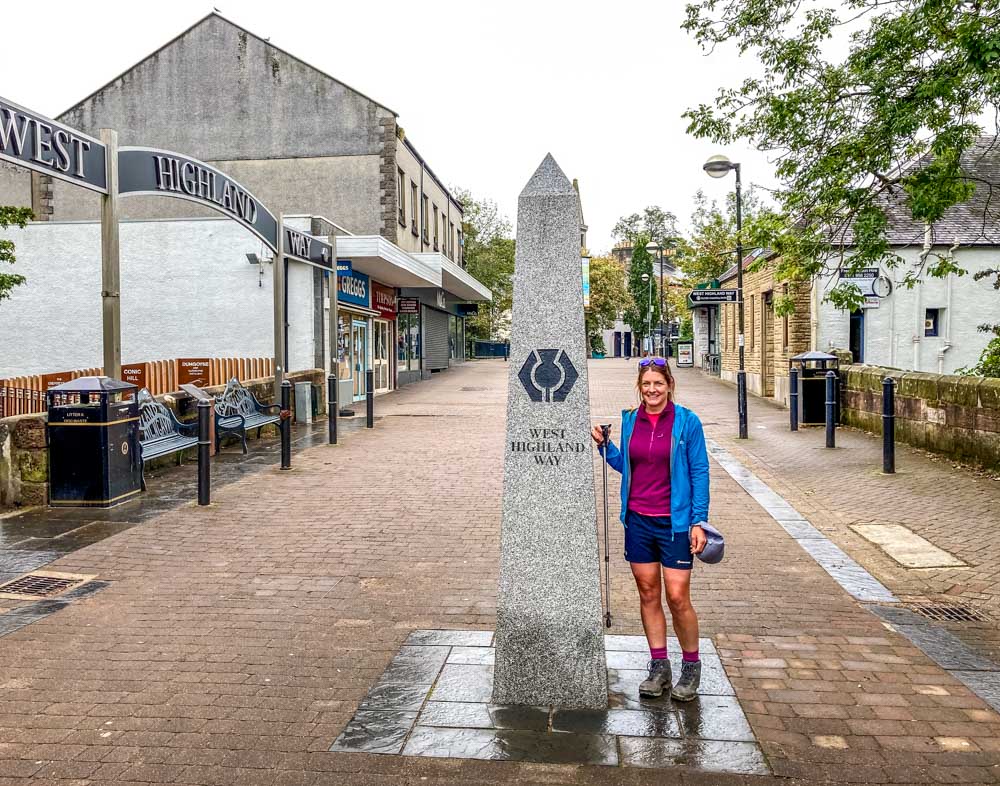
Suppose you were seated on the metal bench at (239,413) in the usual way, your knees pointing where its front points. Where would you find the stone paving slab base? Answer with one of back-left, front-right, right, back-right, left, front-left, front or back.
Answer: front-right

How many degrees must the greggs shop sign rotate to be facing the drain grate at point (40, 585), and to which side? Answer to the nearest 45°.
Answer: approximately 45° to its right

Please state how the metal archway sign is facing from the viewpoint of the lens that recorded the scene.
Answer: facing the viewer and to the right of the viewer

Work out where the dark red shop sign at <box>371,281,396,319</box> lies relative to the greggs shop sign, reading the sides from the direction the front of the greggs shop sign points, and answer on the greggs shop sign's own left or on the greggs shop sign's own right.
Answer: on the greggs shop sign's own left

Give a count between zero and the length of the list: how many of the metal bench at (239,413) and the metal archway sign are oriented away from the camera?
0

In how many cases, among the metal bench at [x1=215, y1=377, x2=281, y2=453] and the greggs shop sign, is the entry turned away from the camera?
0

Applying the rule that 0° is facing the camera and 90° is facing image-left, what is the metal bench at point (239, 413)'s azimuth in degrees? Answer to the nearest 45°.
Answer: approximately 315°

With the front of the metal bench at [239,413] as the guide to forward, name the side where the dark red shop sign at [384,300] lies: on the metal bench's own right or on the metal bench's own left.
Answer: on the metal bench's own left

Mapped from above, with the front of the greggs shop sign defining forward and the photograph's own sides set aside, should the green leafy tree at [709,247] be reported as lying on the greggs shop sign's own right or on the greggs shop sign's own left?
on the greggs shop sign's own left
